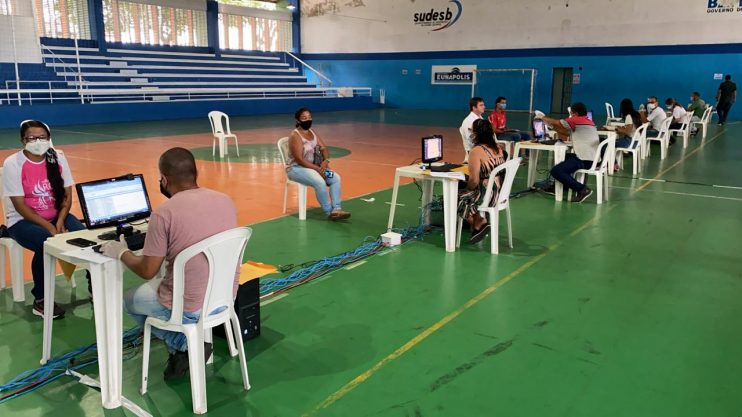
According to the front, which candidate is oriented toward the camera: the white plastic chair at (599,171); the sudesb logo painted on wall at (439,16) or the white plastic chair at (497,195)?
the sudesb logo painted on wall

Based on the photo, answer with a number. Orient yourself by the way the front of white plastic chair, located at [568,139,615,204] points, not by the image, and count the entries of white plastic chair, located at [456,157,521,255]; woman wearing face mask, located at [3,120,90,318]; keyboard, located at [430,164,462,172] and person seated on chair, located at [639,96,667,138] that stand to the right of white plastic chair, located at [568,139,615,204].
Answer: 1

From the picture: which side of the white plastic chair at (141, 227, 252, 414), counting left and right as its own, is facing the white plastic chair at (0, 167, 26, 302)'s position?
front

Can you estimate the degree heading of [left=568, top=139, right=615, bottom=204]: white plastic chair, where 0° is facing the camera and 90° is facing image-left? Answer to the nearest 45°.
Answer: approximately 90°

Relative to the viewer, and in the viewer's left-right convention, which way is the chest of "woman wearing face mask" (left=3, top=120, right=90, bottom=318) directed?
facing the viewer and to the right of the viewer

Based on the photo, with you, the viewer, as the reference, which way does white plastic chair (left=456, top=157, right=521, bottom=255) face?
facing away from the viewer and to the left of the viewer

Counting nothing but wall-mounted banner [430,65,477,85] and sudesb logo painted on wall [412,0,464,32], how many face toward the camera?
2

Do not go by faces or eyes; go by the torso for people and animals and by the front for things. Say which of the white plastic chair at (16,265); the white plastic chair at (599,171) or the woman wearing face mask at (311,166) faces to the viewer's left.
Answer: the white plastic chair at (599,171)

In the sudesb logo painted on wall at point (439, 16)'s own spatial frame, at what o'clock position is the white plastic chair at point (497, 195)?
The white plastic chair is roughly at 12 o'clock from the sudesb logo painted on wall.

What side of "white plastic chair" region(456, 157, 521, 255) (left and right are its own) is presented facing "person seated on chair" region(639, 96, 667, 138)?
right

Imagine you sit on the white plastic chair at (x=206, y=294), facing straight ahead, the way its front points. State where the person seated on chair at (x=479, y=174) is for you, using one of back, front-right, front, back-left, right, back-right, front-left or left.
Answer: right

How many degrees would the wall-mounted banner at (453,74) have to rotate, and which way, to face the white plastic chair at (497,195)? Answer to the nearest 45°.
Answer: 0° — it already faces it

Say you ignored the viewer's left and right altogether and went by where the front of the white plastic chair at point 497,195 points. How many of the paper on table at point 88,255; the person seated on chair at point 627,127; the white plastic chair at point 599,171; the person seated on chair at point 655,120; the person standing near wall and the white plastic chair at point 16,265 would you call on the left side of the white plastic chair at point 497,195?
2

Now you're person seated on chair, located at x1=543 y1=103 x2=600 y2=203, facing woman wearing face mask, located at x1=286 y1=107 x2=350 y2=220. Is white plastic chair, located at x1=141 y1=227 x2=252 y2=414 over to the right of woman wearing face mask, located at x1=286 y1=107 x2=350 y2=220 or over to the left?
left

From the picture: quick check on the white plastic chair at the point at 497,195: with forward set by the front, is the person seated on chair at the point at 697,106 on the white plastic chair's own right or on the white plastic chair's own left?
on the white plastic chair's own right

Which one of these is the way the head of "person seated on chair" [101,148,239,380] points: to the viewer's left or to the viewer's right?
to the viewer's left

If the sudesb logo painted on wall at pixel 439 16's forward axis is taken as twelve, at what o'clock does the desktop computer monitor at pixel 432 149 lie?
The desktop computer monitor is roughly at 12 o'clock from the sudesb logo painted on wall.

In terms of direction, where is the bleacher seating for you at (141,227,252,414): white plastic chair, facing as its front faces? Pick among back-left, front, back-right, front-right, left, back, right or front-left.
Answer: front-right
